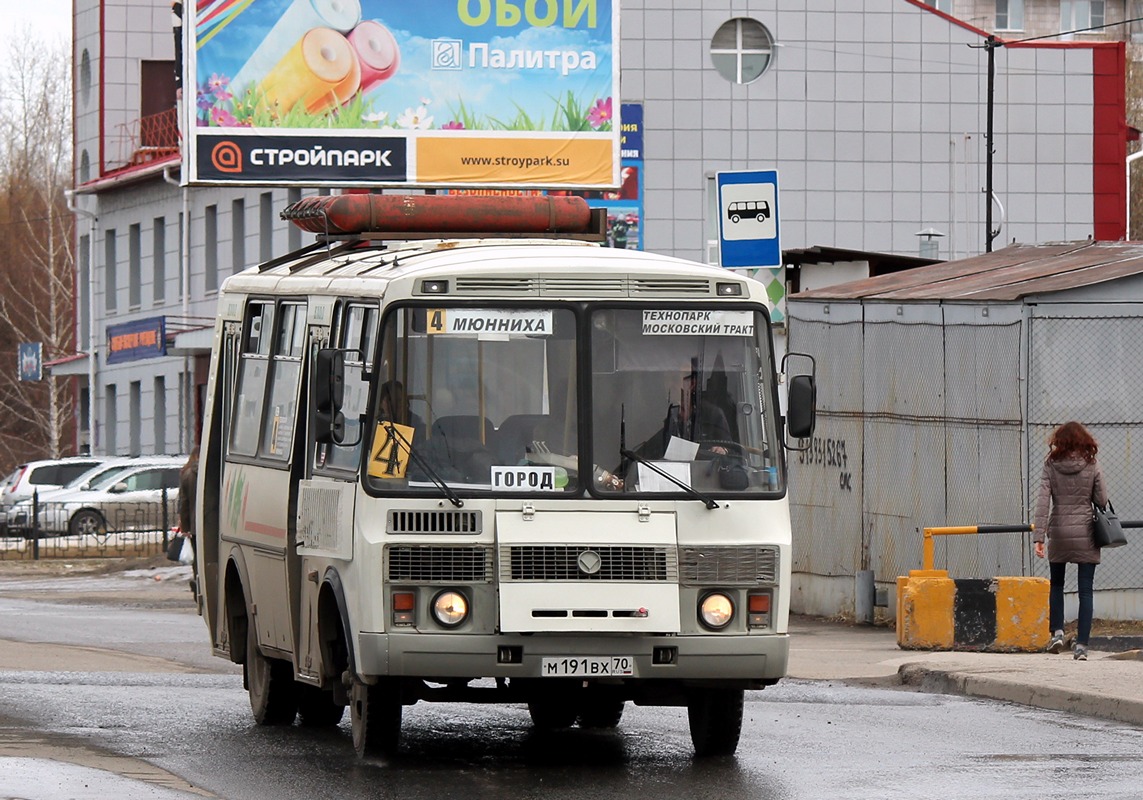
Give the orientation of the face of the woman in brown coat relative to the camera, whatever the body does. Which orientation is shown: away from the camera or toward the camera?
away from the camera

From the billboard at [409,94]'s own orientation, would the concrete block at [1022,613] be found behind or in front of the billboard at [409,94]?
in front

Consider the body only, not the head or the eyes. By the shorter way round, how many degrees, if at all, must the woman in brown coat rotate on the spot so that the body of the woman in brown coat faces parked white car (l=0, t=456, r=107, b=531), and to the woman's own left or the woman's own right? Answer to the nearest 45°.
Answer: approximately 45° to the woman's own left

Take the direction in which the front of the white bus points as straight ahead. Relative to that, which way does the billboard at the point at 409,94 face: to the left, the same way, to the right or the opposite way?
the same way

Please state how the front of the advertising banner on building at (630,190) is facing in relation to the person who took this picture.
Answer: facing the viewer

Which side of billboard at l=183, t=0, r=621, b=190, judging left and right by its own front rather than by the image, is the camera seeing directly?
front

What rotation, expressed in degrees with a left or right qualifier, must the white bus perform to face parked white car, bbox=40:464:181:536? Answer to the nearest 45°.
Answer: approximately 180°

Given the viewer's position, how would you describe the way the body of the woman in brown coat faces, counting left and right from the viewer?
facing away from the viewer

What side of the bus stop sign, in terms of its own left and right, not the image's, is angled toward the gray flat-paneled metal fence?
left

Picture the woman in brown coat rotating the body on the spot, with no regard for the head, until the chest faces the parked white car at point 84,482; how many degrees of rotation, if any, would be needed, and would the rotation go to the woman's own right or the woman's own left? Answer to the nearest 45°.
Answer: approximately 45° to the woman's own left

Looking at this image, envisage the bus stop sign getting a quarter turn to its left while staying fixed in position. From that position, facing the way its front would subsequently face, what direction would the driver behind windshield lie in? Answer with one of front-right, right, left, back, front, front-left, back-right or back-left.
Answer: right

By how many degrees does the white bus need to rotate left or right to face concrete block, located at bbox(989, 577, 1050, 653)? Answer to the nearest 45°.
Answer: approximately 135° to its left

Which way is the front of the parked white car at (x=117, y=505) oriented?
to the viewer's left

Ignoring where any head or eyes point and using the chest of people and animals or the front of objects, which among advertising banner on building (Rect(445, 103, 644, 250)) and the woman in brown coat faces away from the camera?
the woman in brown coat

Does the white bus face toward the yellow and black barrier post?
no
